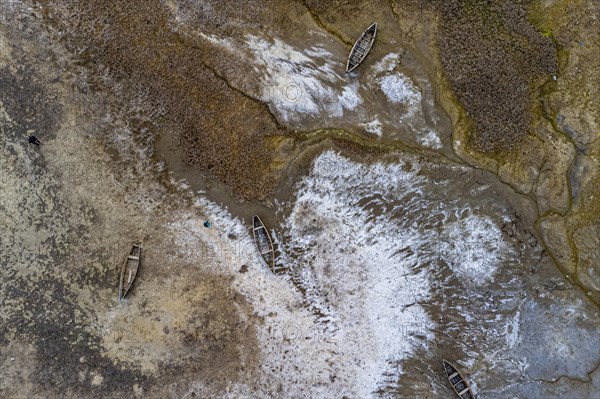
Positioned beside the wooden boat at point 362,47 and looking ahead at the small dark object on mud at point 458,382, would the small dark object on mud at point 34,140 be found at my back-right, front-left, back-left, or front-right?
back-right

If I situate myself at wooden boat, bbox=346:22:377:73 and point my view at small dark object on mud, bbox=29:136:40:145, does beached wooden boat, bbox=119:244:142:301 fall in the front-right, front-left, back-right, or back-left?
front-left

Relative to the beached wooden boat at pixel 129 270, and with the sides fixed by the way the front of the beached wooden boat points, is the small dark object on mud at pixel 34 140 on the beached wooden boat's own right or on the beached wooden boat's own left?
on the beached wooden boat's own right

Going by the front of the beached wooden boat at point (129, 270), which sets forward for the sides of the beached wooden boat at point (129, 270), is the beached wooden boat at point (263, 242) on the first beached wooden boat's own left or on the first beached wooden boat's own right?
on the first beached wooden boat's own left
